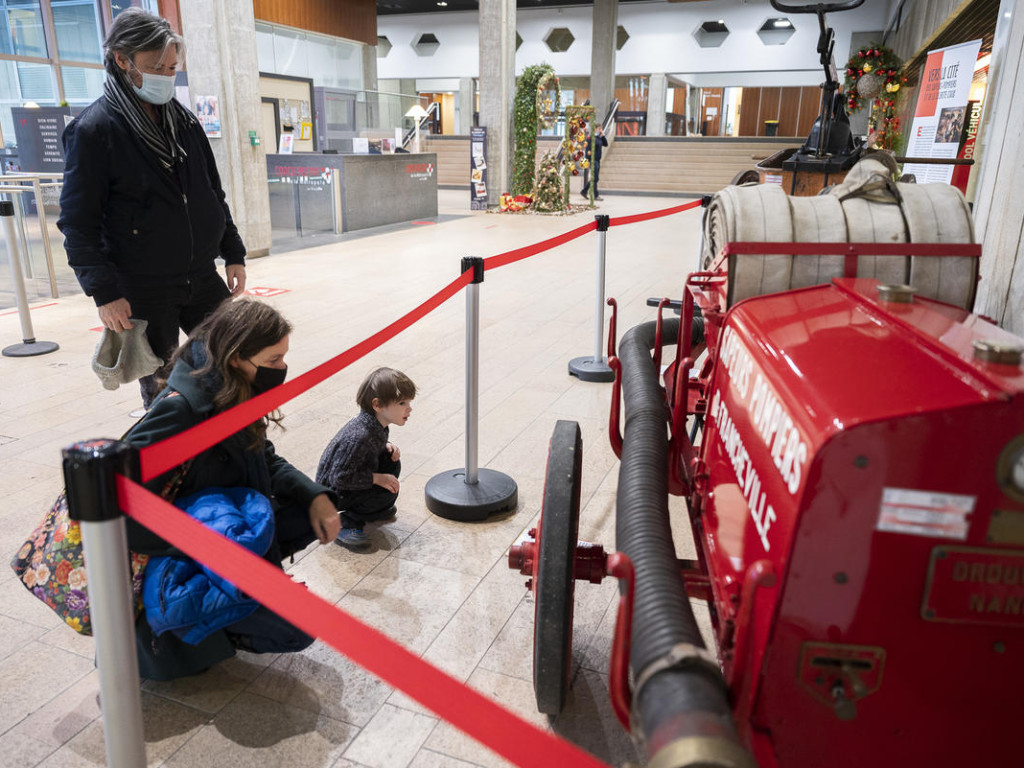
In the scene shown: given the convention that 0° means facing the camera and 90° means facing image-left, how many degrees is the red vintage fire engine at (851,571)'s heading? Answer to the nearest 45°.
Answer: approximately 0°

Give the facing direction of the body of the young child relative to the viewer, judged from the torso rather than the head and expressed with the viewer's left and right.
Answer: facing to the right of the viewer

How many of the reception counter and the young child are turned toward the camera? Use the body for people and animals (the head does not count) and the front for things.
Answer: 1

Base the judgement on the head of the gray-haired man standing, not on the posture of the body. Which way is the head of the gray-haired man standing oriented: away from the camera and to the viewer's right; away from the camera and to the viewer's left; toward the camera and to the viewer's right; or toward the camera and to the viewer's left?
toward the camera and to the viewer's right

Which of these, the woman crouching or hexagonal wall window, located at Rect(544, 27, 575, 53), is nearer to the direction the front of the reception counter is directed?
the woman crouching

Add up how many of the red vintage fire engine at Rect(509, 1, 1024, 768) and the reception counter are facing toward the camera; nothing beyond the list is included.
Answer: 2

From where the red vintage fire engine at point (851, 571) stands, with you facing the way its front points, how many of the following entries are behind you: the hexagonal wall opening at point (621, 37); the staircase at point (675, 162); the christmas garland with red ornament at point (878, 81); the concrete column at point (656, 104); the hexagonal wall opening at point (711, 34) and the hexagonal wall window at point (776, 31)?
6

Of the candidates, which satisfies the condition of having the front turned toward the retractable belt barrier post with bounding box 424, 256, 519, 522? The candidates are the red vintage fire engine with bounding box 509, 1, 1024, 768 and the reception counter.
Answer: the reception counter

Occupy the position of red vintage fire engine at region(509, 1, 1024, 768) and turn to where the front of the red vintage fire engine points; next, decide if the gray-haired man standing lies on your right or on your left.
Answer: on your right

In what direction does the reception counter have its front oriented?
toward the camera

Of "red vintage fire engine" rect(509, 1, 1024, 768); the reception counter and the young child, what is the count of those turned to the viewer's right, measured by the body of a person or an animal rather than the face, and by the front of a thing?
1

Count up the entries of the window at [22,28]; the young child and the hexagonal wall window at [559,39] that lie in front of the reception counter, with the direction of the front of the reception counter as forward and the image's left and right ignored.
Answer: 1

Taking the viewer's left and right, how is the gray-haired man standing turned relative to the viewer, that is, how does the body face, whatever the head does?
facing the viewer and to the right of the viewer

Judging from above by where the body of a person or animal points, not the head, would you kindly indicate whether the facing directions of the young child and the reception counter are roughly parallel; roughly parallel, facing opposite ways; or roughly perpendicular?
roughly perpendicular

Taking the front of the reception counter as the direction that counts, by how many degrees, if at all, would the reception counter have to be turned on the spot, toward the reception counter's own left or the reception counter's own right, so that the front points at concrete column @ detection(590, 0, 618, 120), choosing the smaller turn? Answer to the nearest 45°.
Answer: approximately 135° to the reception counter's own left

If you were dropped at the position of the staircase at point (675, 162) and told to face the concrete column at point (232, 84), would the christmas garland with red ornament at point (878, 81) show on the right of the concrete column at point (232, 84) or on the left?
left

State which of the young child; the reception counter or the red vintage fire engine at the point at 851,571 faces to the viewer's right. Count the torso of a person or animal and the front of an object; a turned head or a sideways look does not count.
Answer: the young child

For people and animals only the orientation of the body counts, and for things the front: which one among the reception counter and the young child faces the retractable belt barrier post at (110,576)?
the reception counter
